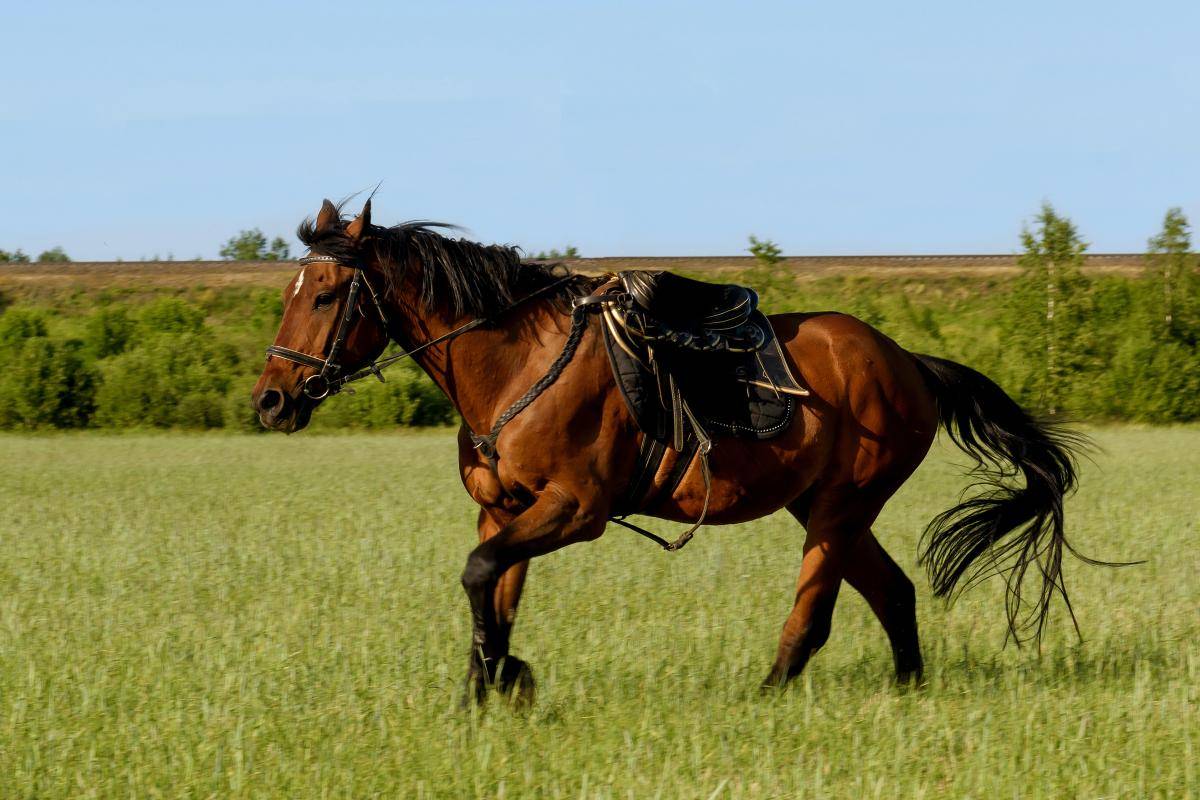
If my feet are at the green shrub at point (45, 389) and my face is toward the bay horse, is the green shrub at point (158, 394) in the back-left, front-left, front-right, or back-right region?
front-left

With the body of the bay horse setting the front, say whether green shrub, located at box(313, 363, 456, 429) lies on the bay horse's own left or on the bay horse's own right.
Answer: on the bay horse's own right

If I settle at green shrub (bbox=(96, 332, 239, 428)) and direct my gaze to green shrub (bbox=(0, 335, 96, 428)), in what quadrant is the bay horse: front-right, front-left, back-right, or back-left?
back-left

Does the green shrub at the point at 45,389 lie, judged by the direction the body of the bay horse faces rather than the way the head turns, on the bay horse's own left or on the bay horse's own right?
on the bay horse's own right

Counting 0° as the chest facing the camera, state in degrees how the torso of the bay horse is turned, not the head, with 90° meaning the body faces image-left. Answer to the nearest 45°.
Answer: approximately 90°

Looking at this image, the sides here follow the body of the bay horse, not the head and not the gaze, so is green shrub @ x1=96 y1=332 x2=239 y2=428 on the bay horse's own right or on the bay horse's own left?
on the bay horse's own right

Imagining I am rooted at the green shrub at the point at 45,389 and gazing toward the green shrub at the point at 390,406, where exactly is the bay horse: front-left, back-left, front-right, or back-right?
front-right

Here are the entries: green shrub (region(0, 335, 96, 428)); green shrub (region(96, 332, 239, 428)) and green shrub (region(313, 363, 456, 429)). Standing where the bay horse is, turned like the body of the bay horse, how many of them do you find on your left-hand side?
0

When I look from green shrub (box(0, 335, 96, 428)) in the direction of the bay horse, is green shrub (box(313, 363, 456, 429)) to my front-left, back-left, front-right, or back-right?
front-left
